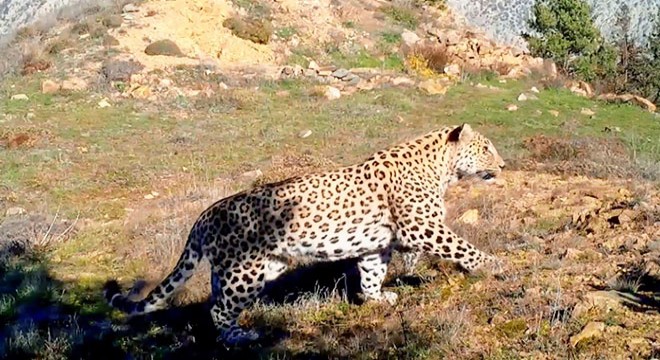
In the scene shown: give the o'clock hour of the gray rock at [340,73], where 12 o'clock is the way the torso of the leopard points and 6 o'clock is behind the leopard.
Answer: The gray rock is roughly at 9 o'clock from the leopard.

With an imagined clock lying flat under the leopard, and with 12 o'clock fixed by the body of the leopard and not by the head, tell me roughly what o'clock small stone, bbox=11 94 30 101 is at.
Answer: The small stone is roughly at 8 o'clock from the leopard.

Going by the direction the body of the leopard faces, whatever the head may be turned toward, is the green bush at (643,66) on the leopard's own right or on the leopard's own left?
on the leopard's own left

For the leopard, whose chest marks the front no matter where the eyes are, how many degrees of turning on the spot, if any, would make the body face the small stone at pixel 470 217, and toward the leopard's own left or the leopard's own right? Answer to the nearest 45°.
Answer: approximately 45° to the leopard's own left

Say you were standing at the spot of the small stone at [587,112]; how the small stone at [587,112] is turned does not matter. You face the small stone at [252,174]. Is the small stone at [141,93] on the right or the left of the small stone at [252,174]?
right

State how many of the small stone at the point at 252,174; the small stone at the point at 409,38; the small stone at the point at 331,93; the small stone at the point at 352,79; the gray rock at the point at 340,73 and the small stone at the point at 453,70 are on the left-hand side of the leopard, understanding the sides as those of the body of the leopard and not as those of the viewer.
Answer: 6

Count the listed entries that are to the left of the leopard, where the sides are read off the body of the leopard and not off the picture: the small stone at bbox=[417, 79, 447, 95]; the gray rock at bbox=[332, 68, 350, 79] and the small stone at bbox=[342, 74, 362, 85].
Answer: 3

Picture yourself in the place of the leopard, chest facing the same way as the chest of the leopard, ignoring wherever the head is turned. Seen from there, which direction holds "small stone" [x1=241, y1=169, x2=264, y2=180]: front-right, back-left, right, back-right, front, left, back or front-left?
left

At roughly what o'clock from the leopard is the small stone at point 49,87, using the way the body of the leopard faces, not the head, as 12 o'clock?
The small stone is roughly at 8 o'clock from the leopard.

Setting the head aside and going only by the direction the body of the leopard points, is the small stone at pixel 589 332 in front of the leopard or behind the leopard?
in front

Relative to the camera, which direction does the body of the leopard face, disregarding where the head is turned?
to the viewer's right

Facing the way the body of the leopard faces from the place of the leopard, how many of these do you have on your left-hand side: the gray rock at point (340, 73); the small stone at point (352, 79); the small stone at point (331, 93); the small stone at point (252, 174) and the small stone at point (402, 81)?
5

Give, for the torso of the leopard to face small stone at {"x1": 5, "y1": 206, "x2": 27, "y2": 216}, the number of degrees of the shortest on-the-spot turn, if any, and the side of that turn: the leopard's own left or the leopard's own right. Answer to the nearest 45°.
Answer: approximately 135° to the leopard's own left

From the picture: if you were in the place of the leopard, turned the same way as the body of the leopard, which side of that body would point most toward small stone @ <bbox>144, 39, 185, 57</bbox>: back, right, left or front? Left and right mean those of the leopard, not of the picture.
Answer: left
